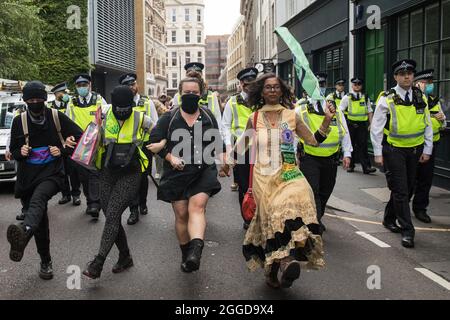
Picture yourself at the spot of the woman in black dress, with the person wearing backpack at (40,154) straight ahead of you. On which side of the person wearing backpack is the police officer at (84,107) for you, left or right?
right

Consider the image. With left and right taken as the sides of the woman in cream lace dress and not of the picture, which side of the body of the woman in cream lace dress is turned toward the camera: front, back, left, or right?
front

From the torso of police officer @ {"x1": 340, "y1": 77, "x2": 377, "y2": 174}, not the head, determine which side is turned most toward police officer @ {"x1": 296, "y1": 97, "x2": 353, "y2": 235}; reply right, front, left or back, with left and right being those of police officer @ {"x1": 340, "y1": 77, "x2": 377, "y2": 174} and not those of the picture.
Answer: front

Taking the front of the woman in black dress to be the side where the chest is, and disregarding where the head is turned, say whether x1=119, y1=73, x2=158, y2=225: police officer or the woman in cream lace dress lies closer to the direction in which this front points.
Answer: the woman in cream lace dress

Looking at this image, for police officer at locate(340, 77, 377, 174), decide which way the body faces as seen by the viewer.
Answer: toward the camera

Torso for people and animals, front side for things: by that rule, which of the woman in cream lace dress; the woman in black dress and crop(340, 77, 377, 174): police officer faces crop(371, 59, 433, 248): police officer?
crop(340, 77, 377, 174): police officer

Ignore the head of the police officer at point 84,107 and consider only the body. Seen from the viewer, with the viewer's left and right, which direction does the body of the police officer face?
facing the viewer

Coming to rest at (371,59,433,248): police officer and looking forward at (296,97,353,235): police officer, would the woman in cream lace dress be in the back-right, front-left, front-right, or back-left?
front-left

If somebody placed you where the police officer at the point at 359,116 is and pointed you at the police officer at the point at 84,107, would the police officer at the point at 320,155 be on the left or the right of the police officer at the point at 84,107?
left

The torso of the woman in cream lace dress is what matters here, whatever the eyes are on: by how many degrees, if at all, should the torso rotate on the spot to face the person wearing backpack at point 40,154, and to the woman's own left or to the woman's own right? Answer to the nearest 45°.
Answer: approximately 90° to the woman's own right
